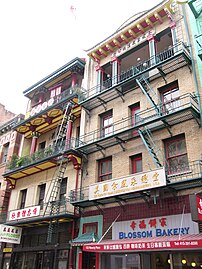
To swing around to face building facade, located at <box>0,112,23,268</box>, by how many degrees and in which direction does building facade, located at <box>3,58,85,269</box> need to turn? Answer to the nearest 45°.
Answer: approximately 90° to its right

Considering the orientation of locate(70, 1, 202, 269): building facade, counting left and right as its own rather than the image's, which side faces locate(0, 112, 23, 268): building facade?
right

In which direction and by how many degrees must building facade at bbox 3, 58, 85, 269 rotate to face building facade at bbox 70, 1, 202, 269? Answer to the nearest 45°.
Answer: approximately 90° to its left

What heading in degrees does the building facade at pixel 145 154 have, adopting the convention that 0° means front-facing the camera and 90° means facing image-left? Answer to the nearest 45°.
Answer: approximately 45°

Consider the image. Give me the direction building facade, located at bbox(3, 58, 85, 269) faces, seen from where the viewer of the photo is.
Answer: facing the viewer and to the left of the viewer

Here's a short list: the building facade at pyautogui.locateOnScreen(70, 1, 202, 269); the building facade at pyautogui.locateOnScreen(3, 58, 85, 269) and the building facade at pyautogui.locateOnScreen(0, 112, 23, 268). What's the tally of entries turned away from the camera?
0

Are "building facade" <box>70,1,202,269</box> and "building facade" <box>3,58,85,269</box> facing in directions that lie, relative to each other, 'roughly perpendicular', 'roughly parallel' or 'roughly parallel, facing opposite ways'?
roughly parallel

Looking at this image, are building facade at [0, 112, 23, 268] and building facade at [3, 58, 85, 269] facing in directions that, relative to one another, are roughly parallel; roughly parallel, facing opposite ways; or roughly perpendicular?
roughly parallel

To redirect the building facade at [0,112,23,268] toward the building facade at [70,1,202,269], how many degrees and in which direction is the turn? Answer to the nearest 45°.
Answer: approximately 90° to its left

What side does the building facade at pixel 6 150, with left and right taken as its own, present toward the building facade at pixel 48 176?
left

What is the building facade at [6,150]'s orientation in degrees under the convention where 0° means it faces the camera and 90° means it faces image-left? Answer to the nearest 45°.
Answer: approximately 45°
